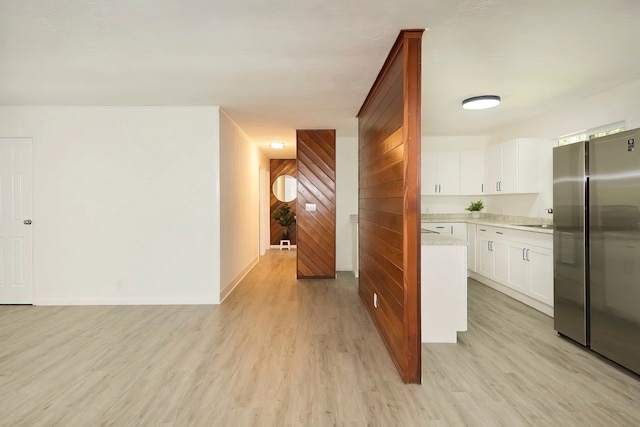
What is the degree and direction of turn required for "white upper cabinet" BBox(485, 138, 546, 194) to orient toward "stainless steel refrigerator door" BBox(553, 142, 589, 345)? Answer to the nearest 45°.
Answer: approximately 45° to its left

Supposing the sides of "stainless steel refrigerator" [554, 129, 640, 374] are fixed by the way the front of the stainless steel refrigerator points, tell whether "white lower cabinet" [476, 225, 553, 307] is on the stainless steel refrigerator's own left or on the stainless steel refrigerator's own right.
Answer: on the stainless steel refrigerator's own right

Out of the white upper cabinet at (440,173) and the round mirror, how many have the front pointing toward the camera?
2

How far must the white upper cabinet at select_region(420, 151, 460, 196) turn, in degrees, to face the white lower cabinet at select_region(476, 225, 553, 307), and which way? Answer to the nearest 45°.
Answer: approximately 45° to its left

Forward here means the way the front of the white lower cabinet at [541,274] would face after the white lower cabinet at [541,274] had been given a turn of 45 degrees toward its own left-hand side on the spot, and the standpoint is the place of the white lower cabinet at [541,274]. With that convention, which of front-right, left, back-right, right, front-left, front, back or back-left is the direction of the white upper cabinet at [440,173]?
back-right

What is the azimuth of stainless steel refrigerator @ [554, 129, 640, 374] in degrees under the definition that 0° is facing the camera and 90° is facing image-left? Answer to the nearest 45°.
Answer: approximately 45°

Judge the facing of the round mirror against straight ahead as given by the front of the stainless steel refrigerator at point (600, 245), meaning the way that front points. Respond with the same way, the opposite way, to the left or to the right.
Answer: to the left

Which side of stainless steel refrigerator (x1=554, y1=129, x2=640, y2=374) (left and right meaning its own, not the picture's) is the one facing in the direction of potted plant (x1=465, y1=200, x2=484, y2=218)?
right

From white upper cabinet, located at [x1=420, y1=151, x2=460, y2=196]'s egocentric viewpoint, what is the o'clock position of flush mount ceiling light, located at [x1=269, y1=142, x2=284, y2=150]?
The flush mount ceiling light is roughly at 3 o'clock from the white upper cabinet.
